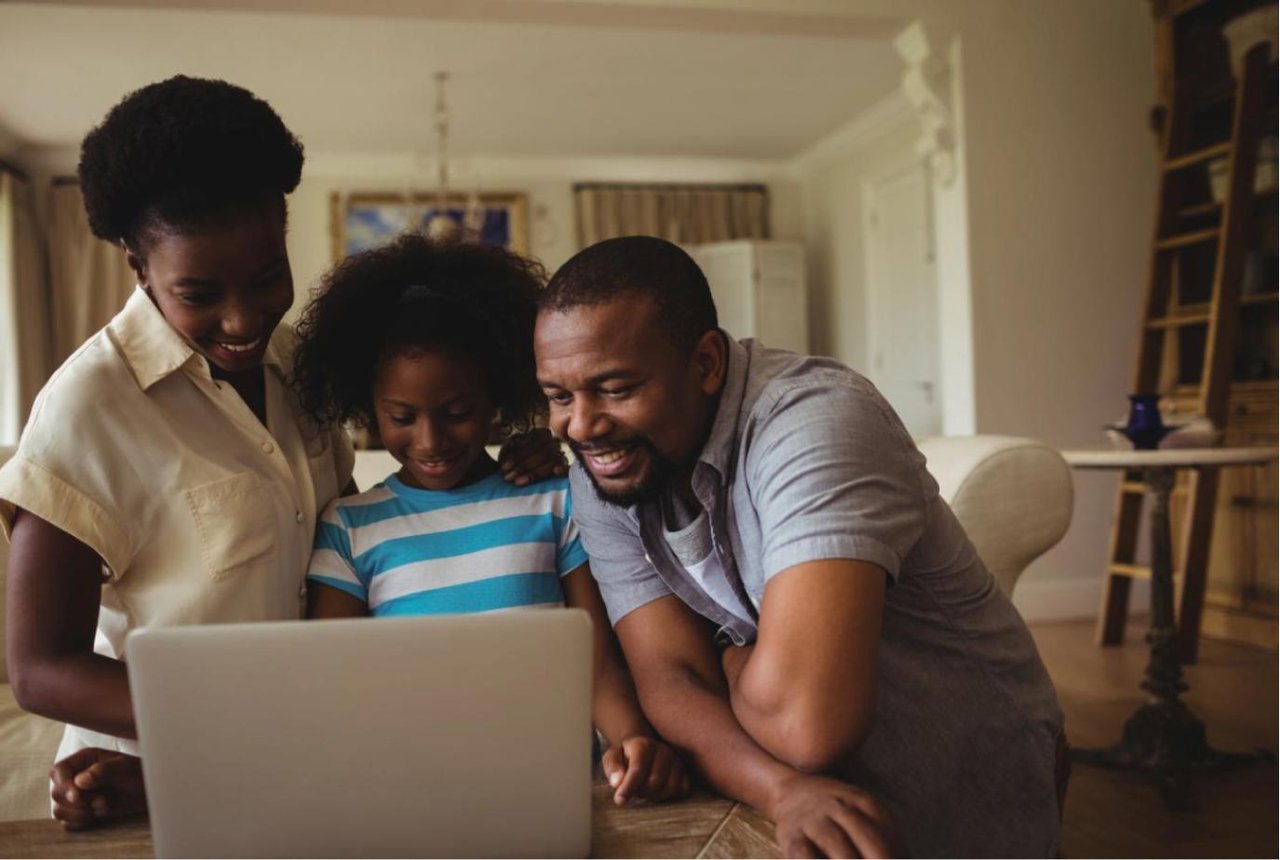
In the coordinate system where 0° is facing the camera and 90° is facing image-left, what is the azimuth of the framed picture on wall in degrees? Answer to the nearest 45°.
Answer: approximately 0°

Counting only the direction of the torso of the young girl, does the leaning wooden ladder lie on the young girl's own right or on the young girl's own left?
on the young girl's own left

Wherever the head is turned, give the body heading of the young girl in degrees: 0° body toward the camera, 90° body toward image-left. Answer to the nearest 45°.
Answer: approximately 0°

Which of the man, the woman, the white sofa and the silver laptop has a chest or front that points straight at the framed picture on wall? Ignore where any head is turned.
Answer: the silver laptop

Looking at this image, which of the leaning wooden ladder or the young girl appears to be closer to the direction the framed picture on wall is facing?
the young girl

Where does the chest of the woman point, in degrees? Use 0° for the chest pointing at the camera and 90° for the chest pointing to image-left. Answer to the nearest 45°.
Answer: approximately 315°

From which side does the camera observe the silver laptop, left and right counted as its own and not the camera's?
back

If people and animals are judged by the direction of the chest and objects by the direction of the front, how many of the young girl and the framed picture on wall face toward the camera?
2

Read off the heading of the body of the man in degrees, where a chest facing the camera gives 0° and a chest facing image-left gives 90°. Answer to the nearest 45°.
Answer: approximately 45°
